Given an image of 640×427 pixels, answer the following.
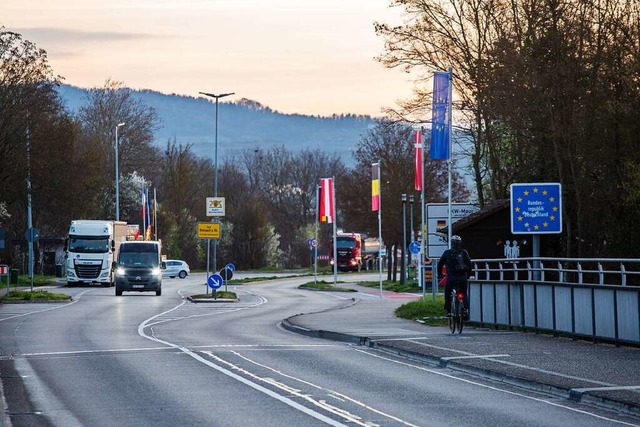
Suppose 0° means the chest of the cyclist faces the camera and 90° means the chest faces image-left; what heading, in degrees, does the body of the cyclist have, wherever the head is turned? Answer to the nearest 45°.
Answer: approximately 180°

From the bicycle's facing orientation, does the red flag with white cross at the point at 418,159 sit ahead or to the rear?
ahead

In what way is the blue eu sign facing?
toward the camera

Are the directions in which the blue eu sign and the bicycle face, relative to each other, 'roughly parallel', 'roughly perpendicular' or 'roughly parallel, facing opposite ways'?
roughly parallel, facing opposite ways

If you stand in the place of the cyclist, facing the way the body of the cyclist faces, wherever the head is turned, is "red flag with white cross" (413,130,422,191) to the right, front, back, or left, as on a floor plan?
front

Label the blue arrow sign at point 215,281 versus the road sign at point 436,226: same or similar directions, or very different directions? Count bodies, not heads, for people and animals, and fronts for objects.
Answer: same or similar directions

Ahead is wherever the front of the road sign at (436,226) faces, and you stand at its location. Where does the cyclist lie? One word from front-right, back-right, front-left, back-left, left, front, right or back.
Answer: front

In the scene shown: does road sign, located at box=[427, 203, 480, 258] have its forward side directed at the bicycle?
yes

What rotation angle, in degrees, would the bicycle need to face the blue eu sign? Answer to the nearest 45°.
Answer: approximately 45° to its right

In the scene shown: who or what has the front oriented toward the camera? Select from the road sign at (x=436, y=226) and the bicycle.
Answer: the road sign

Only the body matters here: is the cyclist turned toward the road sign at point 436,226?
yes

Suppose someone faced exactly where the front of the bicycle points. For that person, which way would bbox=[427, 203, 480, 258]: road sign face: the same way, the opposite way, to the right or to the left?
the opposite way

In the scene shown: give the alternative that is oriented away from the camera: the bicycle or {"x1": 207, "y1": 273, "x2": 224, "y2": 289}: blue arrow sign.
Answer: the bicycle

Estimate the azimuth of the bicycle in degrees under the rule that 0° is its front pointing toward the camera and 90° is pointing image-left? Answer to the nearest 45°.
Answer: approximately 180°

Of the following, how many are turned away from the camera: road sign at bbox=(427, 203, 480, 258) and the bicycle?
1

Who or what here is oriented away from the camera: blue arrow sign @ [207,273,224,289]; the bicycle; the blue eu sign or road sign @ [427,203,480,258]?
the bicycle
